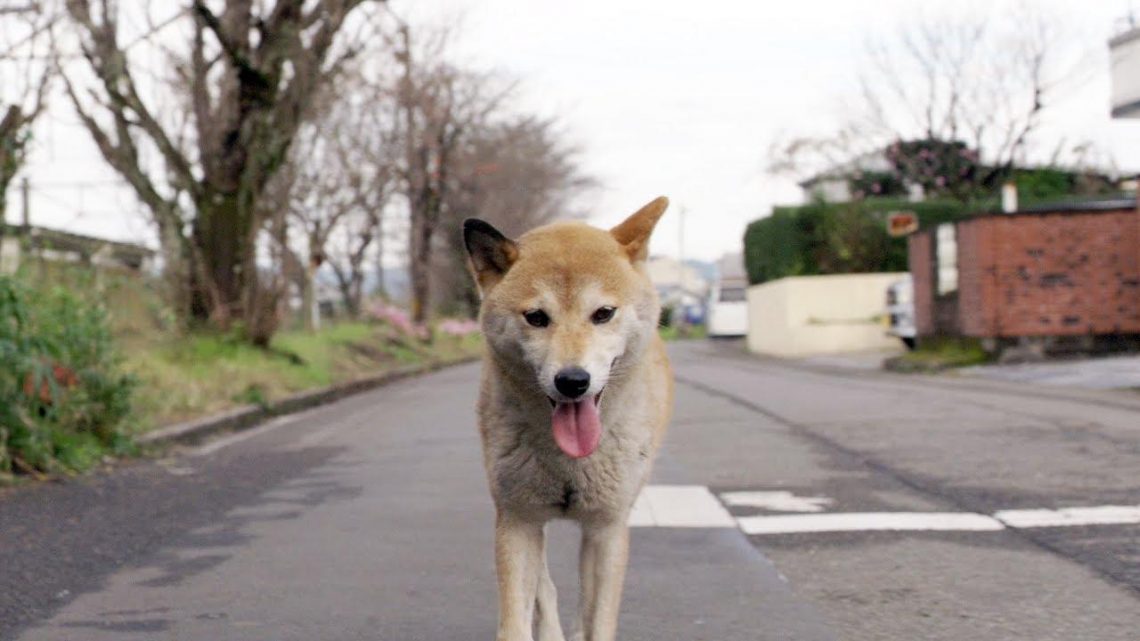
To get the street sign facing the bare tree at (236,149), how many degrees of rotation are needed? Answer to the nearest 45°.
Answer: approximately 45° to its right

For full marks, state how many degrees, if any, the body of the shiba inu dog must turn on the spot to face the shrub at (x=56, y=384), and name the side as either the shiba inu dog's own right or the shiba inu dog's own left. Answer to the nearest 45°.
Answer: approximately 135° to the shiba inu dog's own right

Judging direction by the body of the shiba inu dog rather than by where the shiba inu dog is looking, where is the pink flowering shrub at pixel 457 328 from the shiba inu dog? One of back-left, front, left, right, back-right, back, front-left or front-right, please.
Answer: back

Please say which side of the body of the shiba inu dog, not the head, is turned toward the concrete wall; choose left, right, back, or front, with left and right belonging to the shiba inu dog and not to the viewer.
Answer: back

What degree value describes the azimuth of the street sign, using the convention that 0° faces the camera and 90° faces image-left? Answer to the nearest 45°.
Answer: approximately 0°

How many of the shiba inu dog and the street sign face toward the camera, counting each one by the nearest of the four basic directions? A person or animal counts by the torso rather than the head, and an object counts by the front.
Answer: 2

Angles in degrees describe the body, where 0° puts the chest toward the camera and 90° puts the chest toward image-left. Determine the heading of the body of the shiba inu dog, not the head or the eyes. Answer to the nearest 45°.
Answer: approximately 0°

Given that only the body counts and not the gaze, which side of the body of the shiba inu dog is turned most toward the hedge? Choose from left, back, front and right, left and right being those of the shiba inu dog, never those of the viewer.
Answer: back

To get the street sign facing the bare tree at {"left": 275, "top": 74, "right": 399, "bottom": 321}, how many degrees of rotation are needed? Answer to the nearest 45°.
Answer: approximately 90° to its right

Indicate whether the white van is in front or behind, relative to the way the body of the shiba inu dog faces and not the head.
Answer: behind
